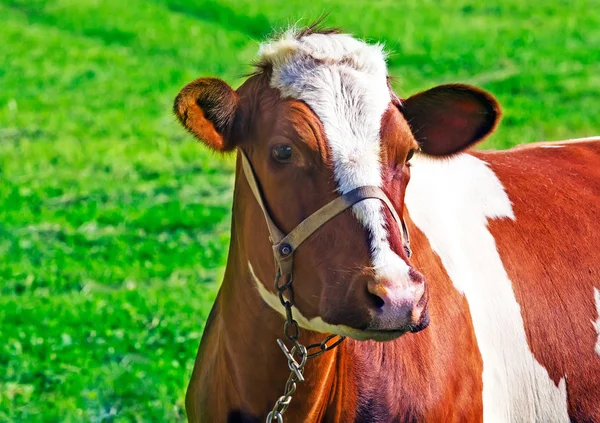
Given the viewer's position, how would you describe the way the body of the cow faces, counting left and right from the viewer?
facing the viewer and to the left of the viewer
